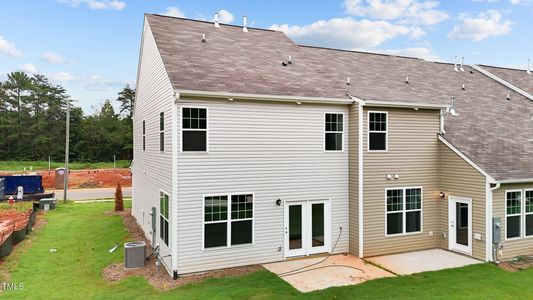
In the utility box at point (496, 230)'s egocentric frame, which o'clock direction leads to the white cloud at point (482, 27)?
The white cloud is roughly at 6 o'clock from the utility box.

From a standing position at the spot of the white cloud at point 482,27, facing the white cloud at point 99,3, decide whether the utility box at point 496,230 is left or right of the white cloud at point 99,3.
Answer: left

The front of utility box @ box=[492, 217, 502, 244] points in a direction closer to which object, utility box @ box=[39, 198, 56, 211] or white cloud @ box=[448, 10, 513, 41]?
the utility box

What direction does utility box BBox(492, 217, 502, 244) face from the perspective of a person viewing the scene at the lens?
facing the viewer

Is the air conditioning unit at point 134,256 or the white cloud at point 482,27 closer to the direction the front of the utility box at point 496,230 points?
the air conditioning unit

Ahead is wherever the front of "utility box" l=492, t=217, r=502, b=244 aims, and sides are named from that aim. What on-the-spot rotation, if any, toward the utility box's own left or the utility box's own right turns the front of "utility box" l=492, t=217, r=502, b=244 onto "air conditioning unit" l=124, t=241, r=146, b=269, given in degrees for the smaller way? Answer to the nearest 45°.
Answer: approximately 45° to the utility box's own right

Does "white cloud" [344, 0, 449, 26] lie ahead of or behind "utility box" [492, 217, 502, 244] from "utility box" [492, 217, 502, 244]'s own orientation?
behind

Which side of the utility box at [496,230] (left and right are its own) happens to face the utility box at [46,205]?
right

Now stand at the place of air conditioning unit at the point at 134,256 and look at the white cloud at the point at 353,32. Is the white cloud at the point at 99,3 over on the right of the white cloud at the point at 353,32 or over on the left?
left
